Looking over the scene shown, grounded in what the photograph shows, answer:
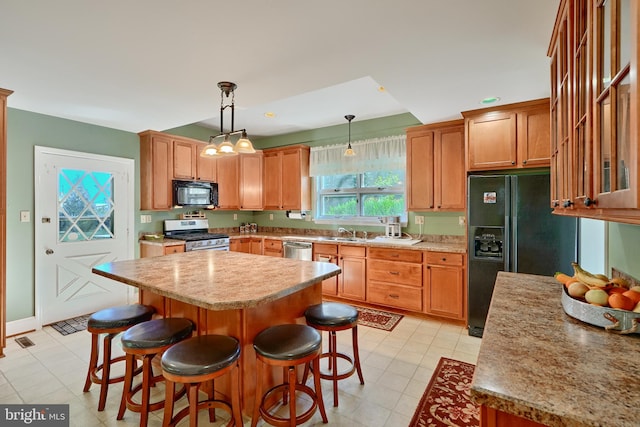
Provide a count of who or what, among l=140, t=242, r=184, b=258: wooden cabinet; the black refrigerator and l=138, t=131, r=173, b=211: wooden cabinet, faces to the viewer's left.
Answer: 0

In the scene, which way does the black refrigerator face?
toward the camera

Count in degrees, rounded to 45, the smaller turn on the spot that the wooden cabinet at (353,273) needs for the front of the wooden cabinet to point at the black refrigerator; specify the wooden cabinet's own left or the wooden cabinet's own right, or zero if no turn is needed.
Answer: approximately 90° to the wooden cabinet's own left

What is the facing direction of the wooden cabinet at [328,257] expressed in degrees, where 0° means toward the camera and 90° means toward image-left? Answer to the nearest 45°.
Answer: approximately 45°

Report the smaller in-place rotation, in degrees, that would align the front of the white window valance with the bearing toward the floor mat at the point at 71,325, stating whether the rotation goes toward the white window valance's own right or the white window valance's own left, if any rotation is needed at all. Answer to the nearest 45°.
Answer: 0° — it already faces it

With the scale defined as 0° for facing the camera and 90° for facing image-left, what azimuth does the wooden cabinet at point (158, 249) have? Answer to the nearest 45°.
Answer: approximately 315°

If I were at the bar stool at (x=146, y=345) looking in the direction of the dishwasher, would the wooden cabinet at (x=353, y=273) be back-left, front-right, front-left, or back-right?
front-right

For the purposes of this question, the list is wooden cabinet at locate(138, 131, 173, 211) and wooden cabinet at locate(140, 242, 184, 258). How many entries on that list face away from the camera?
0

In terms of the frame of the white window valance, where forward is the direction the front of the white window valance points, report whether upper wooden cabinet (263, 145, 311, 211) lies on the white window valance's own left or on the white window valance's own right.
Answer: on the white window valance's own right

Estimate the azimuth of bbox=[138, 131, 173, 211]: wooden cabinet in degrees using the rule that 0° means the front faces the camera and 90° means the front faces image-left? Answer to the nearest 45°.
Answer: approximately 315°
